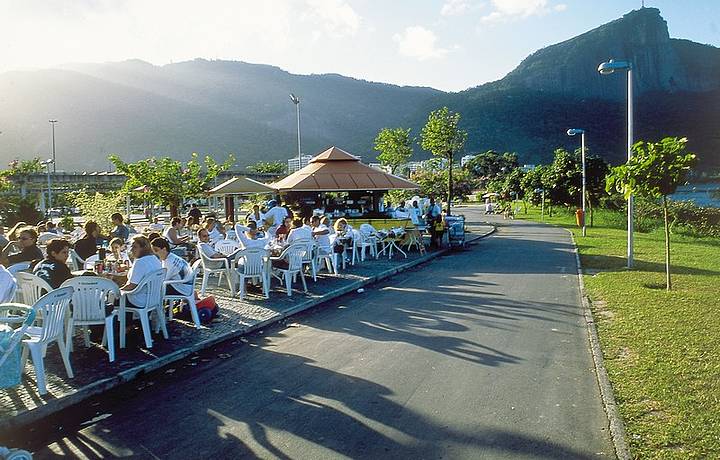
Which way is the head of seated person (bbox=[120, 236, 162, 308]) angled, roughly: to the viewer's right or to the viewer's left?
to the viewer's left

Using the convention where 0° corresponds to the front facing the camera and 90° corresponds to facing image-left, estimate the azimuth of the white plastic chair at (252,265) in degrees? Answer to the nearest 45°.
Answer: approximately 180°

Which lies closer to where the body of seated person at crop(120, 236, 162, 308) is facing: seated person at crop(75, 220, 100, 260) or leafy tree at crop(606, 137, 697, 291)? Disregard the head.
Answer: the seated person

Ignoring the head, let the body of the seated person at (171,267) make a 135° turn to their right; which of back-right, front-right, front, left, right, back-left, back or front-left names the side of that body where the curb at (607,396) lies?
right

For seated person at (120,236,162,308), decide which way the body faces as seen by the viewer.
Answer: to the viewer's left

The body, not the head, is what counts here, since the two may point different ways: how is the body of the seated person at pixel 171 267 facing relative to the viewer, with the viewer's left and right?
facing to the left of the viewer

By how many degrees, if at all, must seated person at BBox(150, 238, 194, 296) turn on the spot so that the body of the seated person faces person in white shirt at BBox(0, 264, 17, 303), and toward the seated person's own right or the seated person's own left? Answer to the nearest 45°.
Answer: approximately 45° to the seated person's own left

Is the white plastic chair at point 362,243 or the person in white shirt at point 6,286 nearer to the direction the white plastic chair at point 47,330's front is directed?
the person in white shirt
